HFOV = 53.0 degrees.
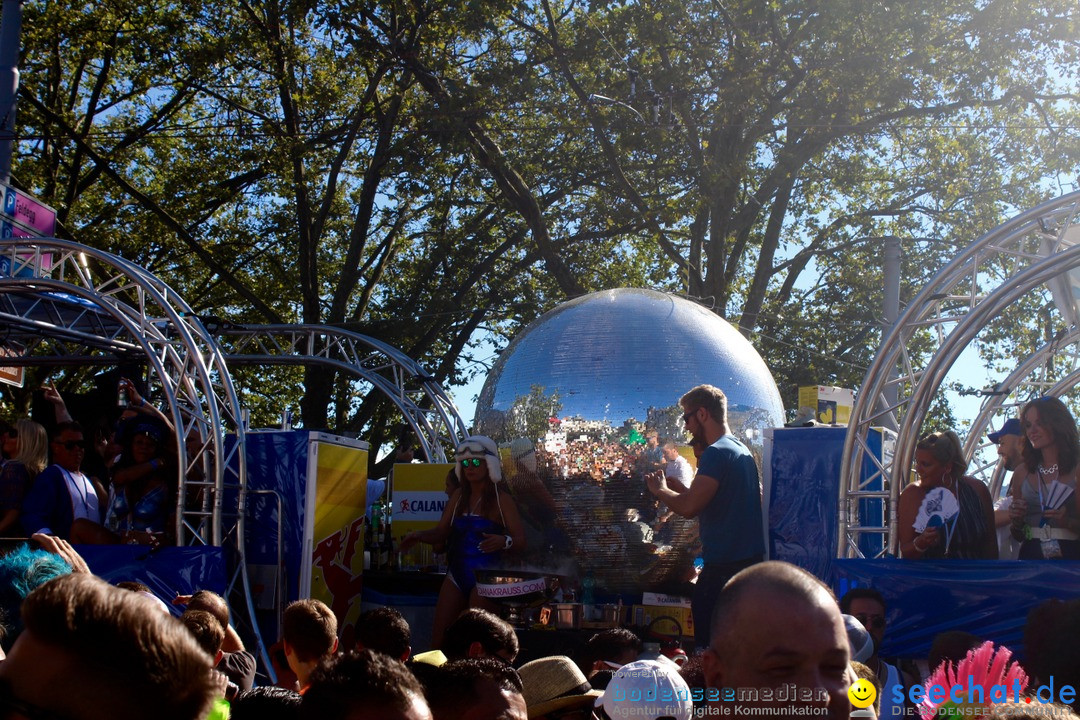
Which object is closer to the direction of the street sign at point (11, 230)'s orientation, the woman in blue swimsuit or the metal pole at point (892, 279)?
the woman in blue swimsuit

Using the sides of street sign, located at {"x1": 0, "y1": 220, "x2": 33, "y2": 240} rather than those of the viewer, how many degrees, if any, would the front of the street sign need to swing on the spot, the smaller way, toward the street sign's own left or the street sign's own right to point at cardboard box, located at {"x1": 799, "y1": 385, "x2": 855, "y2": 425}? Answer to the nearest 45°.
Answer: approximately 45° to the street sign's own left

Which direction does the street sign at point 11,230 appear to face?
toward the camera

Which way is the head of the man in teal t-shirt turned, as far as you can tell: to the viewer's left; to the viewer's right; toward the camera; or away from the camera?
to the viewer's left

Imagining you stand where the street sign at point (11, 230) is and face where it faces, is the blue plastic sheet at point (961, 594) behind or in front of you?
in front

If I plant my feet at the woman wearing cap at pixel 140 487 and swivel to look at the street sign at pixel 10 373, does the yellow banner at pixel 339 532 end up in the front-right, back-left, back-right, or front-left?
back-right

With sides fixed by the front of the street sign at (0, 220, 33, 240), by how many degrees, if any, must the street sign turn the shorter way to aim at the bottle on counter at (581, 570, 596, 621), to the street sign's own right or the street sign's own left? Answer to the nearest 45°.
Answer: approximately 45° to the street sign's own left

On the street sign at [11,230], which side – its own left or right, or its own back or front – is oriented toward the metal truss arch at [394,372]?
left

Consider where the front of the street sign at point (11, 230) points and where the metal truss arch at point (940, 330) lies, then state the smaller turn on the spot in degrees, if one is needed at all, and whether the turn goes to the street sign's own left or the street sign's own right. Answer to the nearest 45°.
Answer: approximately 45° to the street sign's own left
